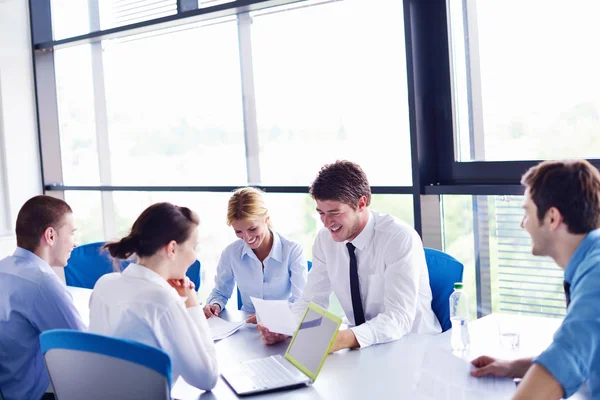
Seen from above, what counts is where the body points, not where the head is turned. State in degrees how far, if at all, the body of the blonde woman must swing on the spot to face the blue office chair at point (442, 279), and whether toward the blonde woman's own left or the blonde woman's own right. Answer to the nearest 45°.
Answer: approximately 45° to the blonde woman's own left

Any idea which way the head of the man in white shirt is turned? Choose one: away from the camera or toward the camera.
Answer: toward the camera

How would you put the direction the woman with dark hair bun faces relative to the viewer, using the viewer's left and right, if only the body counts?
facing away from the viewer and to the right of the viewer

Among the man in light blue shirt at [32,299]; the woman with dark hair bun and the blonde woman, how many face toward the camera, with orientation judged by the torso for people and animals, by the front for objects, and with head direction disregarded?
1

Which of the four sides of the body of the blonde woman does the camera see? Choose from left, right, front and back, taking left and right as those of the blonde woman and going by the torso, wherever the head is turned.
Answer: front

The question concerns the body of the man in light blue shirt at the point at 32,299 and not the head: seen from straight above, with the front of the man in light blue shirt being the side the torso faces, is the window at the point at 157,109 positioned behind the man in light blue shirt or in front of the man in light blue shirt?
in front

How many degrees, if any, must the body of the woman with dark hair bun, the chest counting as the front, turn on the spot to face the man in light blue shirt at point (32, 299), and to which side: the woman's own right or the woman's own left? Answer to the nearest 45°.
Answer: approximately 90° to the woman's own left

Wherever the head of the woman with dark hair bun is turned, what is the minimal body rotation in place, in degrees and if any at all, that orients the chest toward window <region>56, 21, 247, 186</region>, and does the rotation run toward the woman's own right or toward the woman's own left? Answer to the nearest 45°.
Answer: approximately 45° to the woman's own left

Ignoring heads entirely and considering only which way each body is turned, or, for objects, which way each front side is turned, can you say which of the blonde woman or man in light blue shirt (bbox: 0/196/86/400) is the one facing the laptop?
the blonde woman

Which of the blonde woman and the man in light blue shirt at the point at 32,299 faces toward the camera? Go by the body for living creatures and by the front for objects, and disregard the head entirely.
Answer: the blonde woman

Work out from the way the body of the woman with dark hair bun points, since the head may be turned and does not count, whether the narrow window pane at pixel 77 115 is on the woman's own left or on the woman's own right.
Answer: on the woman's own left

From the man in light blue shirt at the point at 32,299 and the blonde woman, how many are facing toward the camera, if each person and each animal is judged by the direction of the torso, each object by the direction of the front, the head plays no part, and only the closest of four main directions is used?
1

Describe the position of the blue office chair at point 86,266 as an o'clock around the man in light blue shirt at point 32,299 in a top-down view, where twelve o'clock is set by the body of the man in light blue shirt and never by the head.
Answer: The blue office chair is roughly at 11 o'clock from the man in light blue shirt.

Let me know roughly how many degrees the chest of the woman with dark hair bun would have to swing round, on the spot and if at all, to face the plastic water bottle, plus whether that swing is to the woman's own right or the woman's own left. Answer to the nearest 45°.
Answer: approximately 45° to the woman's own right

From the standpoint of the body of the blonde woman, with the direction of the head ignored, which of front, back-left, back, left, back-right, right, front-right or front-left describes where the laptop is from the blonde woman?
front

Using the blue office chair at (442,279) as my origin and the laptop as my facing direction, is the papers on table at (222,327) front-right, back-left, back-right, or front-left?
front-right
